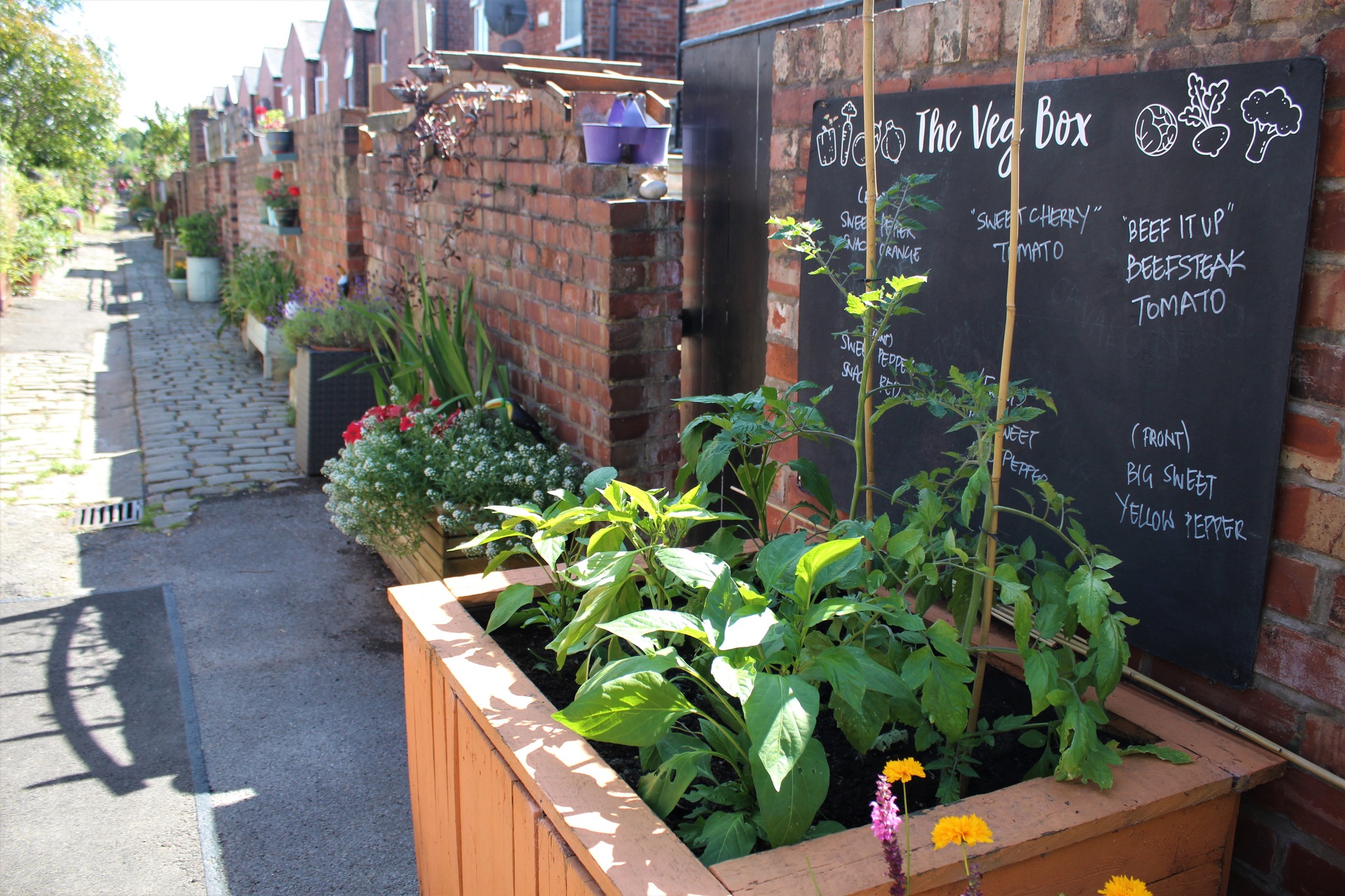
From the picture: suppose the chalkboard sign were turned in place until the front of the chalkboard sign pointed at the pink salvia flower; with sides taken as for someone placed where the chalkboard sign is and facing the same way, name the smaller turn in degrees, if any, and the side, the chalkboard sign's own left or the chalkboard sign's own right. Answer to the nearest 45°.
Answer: approximately 45° to the chalkboard sign's own left

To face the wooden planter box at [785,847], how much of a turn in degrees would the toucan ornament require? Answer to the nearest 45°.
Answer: approximately 90° to its left

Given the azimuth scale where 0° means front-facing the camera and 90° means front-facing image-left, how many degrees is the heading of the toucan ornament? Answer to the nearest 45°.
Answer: approximately 90°

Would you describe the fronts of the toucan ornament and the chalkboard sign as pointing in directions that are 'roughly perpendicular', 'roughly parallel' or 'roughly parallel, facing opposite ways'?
roughly parallel

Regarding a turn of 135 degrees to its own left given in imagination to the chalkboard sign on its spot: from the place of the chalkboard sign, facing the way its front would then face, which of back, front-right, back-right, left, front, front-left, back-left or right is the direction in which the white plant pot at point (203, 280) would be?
back-left

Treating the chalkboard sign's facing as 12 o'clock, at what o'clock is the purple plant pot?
The purple plant pot is roughly at 3 o'clock from the chalkboard sign.

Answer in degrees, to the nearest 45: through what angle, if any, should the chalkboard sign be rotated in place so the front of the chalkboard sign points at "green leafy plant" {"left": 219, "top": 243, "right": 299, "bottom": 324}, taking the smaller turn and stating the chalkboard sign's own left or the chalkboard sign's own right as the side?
approximately 90° to the chalkboard sign's own right

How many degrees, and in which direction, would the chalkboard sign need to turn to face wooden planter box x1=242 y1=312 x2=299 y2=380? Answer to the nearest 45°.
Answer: approximately 90° to its right

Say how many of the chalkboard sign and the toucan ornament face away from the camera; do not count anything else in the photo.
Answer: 0

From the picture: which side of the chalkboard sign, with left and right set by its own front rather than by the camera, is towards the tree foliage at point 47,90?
right

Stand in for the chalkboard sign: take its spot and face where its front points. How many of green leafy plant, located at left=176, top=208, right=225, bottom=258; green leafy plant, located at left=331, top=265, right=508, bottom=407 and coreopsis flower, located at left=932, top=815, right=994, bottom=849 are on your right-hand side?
2

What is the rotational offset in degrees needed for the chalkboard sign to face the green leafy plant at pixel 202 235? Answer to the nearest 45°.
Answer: approximately 90° to its right

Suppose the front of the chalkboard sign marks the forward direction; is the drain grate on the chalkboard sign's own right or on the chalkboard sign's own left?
on the chalkboard sign's own right

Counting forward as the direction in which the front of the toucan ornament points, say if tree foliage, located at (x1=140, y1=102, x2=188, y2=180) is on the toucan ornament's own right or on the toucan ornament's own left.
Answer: on the toucan ornament's own right

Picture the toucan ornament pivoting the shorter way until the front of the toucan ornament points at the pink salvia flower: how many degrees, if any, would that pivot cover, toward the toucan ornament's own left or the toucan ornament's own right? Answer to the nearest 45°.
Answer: approximately 90° to the toucan ornament's own left
